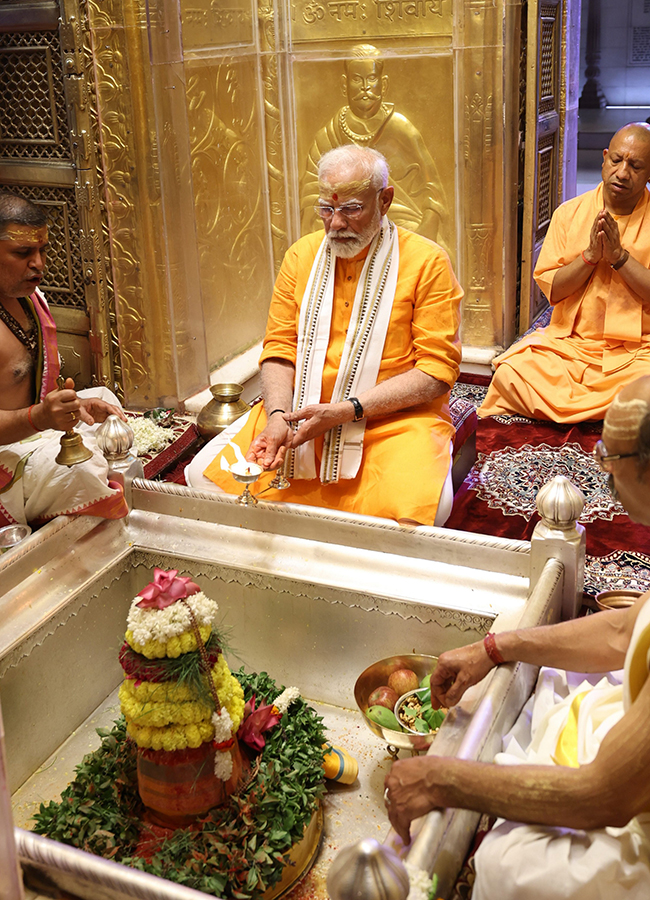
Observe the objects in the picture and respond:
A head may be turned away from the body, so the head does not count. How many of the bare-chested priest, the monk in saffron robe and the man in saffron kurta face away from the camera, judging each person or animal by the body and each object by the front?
0

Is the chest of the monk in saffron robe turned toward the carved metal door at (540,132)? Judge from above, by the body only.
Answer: no

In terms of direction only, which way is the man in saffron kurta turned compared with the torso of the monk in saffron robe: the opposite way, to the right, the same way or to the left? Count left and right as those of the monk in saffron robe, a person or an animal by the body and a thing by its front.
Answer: the same way

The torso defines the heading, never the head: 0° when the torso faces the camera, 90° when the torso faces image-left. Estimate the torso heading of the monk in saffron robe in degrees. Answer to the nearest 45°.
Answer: approximately 45°

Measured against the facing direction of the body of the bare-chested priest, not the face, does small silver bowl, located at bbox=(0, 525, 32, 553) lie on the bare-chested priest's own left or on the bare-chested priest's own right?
on the bare-chested priest's own right

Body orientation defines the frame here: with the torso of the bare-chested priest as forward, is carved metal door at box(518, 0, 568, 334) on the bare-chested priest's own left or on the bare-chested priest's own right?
on the bare-chested priest's own left

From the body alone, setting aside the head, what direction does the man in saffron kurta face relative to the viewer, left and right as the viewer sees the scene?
facing the viewer and to the left of the viewer

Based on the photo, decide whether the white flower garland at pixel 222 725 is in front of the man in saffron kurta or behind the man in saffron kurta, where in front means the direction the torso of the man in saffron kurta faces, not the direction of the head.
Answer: in front

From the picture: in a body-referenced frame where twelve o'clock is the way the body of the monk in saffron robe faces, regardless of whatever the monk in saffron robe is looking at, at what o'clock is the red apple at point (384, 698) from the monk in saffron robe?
The red apple is roughly at 11 o'clock from the monk in saffron robe.

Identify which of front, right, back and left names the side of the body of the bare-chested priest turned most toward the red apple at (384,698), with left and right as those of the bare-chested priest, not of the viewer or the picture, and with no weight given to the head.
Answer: front

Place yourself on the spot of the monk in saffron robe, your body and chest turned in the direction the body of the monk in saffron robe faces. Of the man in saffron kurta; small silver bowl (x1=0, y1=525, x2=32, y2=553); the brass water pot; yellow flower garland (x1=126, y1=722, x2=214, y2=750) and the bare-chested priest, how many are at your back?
0

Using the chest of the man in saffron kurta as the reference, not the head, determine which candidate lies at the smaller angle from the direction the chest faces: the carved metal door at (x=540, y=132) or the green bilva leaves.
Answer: the green bilva leaves

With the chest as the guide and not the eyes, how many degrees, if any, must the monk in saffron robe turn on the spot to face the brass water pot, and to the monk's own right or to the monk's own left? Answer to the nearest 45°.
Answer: approximately 45° to the monk's own right

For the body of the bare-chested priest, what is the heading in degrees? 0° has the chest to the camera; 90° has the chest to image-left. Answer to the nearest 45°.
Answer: approximately 315°

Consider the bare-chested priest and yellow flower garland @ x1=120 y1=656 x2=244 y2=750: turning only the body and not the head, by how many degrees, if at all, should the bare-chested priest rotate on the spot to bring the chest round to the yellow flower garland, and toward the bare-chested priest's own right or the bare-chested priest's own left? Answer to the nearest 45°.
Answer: approximately 45° to the bare-chested priest's own right

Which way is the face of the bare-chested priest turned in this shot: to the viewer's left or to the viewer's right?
to the viewer's right

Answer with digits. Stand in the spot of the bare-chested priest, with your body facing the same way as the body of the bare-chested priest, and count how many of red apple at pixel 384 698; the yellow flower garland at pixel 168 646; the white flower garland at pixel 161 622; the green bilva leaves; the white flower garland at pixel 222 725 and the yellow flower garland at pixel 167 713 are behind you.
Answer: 0

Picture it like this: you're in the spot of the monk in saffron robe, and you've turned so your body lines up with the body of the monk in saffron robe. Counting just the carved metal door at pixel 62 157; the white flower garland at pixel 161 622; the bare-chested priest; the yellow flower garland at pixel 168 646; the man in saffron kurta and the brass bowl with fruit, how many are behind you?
0

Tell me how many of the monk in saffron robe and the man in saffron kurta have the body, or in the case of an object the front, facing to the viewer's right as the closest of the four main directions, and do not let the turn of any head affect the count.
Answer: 0
